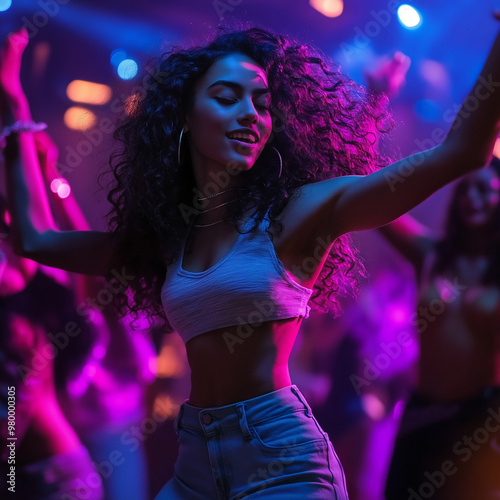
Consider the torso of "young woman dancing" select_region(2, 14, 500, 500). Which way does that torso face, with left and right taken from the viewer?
facing the viewer and to the left of the viewer

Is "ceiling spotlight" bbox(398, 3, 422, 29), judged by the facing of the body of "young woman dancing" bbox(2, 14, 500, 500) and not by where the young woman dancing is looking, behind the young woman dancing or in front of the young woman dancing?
behind
